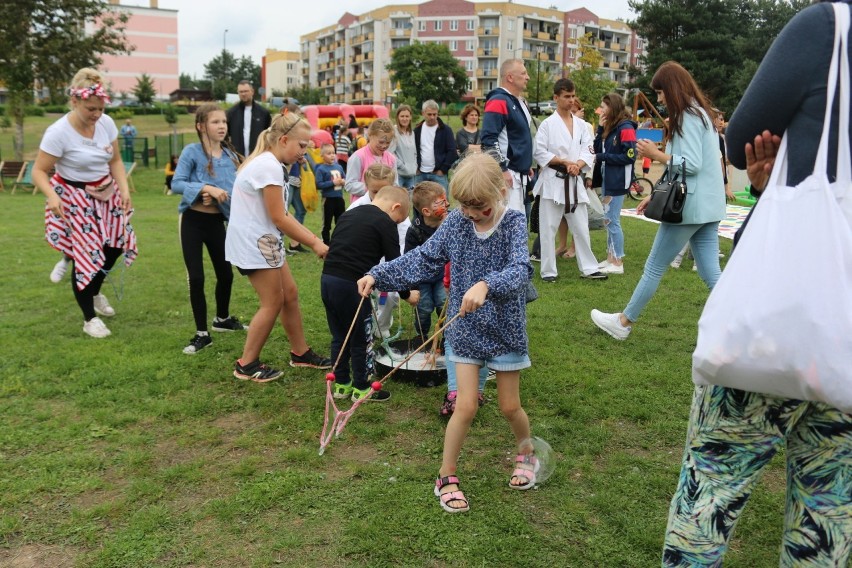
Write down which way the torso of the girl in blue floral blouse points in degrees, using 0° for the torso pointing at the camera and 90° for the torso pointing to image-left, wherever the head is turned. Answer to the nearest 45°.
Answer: approximately 0°

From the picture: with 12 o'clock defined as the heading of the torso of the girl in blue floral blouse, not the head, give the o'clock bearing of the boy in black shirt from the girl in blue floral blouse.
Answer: The boy in black shirt is roughly at 5 o'clock from the girl in blue floral blouse.

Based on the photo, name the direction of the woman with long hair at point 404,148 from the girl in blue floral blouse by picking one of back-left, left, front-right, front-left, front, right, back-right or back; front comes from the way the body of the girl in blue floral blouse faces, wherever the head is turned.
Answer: back

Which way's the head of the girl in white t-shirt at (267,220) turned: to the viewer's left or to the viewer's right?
to the viewer's right

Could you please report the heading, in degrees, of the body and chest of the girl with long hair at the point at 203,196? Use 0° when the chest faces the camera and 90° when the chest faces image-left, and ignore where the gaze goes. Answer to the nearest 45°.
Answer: approximately 315°

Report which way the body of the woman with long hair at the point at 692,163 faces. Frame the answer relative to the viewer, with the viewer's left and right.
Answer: facing to the left of the viewer

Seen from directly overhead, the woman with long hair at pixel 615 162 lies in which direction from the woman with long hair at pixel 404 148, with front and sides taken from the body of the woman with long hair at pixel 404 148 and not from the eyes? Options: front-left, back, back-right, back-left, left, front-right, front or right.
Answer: front-left

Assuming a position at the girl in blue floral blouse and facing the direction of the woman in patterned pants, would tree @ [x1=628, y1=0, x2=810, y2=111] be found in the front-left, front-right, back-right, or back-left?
back-left

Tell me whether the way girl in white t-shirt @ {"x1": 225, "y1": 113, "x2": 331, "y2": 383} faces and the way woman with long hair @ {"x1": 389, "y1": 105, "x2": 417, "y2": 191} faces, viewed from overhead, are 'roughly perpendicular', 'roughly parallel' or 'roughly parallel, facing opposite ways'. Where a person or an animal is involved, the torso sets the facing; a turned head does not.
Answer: roughly perpendicular

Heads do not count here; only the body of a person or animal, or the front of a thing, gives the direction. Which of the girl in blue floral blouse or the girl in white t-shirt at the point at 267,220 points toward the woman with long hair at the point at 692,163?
the girl in white t-shirt

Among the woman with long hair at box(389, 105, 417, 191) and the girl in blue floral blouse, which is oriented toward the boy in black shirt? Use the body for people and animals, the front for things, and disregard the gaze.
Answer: the woman with long hair

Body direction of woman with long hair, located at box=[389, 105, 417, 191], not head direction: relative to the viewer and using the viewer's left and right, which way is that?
facing the viewer

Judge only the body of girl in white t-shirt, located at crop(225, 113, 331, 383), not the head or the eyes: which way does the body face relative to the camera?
to the viewer's right

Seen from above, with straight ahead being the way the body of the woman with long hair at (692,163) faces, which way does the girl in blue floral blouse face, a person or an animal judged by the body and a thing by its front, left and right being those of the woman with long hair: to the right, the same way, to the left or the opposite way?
to the left
